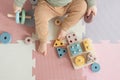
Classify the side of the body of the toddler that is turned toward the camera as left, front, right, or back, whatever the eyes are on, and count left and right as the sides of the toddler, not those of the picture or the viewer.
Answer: front

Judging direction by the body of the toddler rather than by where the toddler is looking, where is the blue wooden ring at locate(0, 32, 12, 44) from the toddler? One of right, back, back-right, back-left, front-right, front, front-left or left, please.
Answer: right
